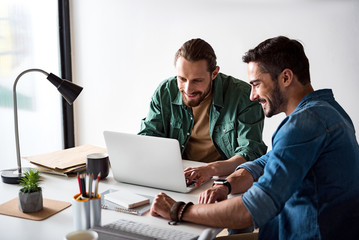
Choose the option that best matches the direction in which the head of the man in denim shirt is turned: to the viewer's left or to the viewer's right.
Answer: to the viewer's left

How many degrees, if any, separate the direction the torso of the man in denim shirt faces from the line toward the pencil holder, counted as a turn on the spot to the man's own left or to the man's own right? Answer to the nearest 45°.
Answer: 0° — they already face it

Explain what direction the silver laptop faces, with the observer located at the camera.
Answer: facing away from the viewer and to the right of the viewer

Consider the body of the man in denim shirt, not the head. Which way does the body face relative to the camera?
to the viewer's left

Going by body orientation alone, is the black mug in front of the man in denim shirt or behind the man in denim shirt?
in front

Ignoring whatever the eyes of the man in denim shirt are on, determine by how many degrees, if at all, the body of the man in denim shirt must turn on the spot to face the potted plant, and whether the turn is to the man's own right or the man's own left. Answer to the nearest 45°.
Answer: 0° — they already face it

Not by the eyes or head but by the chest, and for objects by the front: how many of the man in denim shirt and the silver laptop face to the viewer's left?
1

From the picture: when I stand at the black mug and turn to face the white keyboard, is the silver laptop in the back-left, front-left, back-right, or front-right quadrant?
front-left

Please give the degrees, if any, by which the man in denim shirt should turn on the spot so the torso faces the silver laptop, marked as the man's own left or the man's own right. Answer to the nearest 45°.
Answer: approximately 45° to the man's own right
